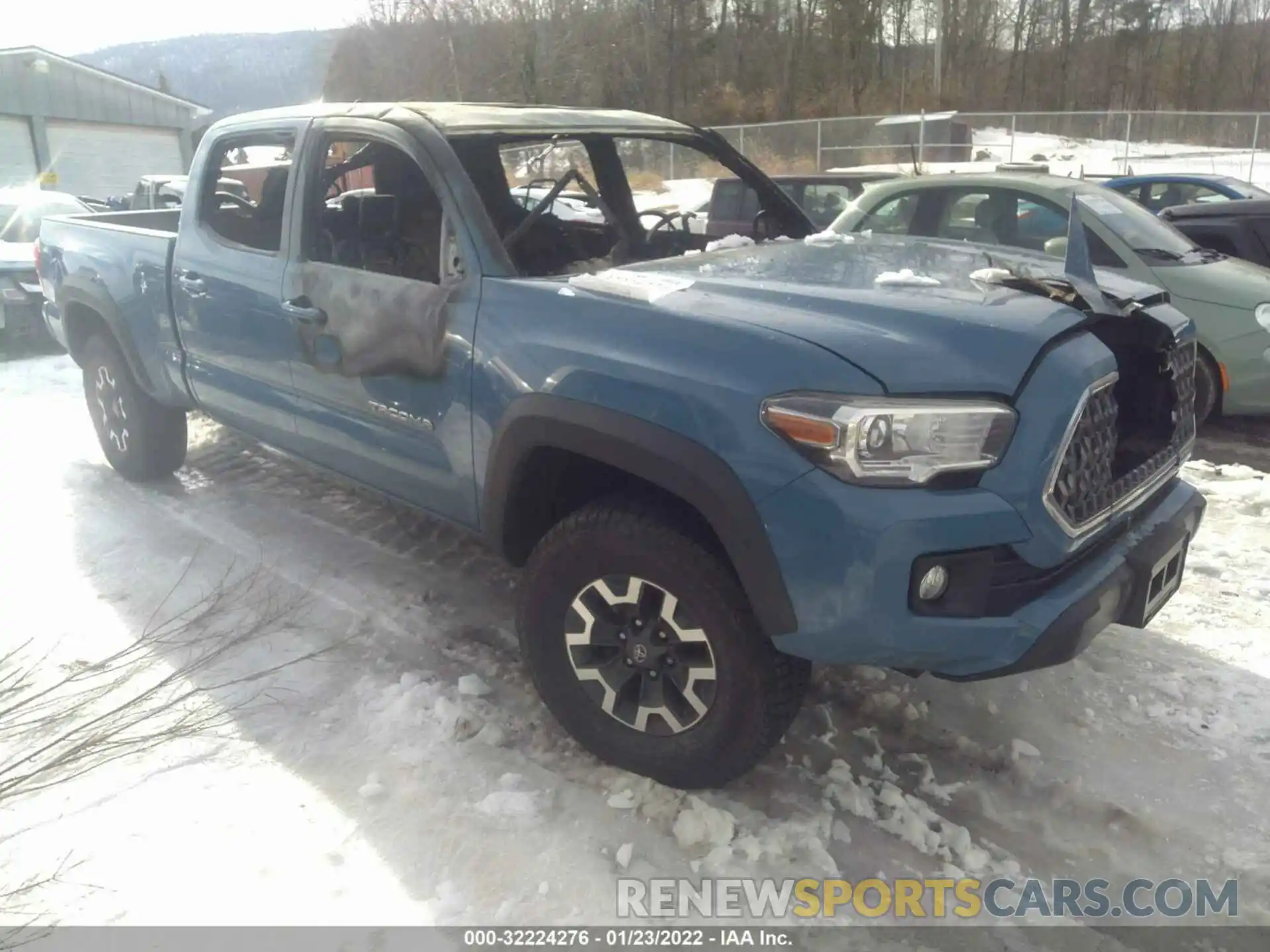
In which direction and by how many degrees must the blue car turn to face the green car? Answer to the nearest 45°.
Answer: approximately 45° to its right

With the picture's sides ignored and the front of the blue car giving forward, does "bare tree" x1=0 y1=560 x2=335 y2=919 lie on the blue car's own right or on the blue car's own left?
on the blue car's own right

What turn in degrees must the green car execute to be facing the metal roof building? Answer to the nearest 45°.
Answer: approximately 180°

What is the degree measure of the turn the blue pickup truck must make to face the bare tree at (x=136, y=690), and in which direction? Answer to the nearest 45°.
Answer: approximately 135° to its right

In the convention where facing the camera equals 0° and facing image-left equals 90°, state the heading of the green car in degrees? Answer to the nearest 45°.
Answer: approximately 315°

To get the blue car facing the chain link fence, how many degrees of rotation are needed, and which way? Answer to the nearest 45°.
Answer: approximately 135° to its left

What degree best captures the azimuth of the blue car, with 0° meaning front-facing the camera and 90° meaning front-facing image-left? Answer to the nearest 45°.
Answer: approximately 315°

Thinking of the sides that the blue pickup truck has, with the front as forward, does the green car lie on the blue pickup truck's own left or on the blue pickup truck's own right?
on the blue pickup truck's own left

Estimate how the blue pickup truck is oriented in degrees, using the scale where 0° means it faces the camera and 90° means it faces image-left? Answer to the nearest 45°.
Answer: approximately 315°

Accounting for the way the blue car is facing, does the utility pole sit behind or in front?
behind
